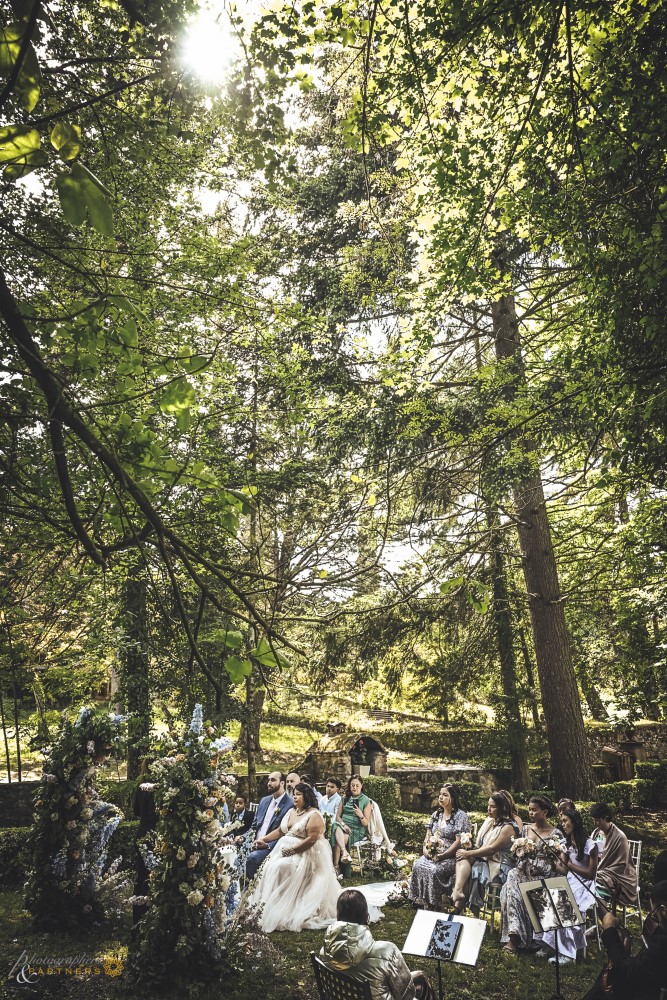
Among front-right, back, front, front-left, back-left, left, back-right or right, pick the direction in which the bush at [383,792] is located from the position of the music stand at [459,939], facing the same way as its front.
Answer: back

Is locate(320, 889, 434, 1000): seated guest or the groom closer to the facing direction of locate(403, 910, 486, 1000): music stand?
the seated guest

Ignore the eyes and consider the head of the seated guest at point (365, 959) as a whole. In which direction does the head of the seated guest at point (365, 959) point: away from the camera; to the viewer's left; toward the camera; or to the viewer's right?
away from the camera

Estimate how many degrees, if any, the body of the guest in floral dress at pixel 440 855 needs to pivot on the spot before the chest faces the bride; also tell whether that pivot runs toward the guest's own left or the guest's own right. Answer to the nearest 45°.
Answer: approximately 45° to the guest's own right

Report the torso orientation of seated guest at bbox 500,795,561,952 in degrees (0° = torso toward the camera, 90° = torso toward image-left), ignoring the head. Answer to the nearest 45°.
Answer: approximately 45°

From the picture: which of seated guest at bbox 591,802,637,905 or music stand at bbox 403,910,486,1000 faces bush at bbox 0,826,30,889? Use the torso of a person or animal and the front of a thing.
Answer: the seated guest

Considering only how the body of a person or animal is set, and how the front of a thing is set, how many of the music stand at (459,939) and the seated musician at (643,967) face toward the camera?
1

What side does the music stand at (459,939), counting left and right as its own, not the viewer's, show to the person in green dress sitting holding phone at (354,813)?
back

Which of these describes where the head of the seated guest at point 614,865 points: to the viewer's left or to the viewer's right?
to the viewer's left

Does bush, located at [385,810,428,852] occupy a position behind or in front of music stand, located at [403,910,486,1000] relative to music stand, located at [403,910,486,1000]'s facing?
behind

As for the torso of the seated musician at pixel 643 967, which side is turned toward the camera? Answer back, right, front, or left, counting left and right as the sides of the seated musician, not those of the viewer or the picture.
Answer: left

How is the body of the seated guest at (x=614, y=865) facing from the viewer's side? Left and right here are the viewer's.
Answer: facing to the left of the viewer

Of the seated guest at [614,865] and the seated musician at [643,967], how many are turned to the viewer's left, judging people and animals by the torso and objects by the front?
2
